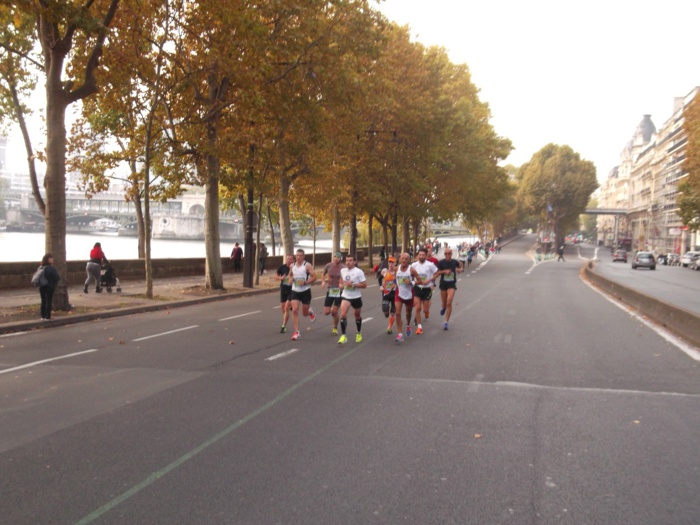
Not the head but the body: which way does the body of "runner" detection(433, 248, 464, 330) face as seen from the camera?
toward the camera

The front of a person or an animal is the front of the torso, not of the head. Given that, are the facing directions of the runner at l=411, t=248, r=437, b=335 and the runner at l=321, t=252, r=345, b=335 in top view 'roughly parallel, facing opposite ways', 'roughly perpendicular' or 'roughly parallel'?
roughly parallel

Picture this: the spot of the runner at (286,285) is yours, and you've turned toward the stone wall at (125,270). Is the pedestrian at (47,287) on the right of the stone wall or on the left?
left

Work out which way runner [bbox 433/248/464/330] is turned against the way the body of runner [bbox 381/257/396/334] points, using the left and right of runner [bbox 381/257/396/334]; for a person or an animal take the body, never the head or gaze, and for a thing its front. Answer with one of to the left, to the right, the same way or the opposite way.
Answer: the same way

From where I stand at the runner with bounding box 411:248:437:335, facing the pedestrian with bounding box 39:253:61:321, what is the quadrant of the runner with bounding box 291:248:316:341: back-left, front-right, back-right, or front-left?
front-left

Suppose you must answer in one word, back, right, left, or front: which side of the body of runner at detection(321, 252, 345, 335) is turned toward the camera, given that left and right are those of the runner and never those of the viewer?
front

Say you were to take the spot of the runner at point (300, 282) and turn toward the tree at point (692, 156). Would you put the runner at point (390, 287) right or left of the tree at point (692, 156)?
right

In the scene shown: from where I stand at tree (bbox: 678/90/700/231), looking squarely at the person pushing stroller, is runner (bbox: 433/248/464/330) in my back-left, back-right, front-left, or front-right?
front-left
